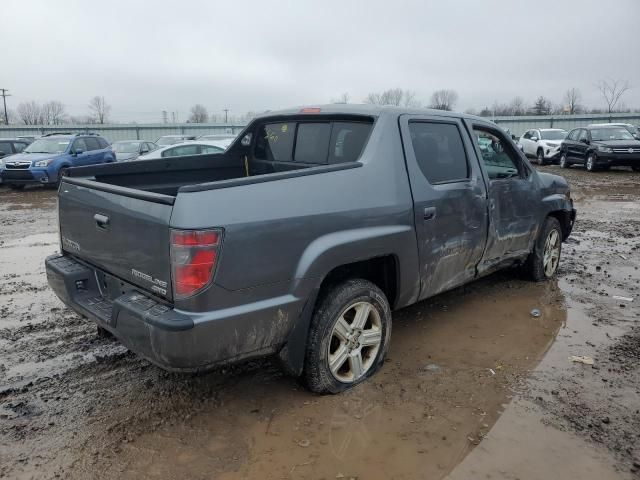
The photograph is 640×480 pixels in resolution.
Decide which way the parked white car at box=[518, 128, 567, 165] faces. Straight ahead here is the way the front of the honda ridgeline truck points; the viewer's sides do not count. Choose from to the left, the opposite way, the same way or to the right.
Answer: to the right

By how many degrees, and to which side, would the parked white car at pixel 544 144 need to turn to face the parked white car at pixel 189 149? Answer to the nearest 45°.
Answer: approximately 90° to its right

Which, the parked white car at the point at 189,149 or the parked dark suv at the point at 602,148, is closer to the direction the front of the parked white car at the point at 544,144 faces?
the parked dark suv

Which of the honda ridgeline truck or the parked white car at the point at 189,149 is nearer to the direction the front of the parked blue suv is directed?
the honda ridgeline truck

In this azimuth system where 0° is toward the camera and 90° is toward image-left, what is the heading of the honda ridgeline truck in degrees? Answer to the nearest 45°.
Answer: approximately 225°

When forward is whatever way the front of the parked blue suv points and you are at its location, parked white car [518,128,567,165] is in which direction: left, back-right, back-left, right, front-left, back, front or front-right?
back-left

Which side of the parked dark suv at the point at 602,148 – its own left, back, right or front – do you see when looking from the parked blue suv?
right

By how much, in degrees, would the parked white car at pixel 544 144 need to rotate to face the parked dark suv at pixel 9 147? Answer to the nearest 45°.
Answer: approximately 90° to its right

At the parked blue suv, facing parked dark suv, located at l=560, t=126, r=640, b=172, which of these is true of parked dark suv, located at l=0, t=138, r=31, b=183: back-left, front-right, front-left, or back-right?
back-left
